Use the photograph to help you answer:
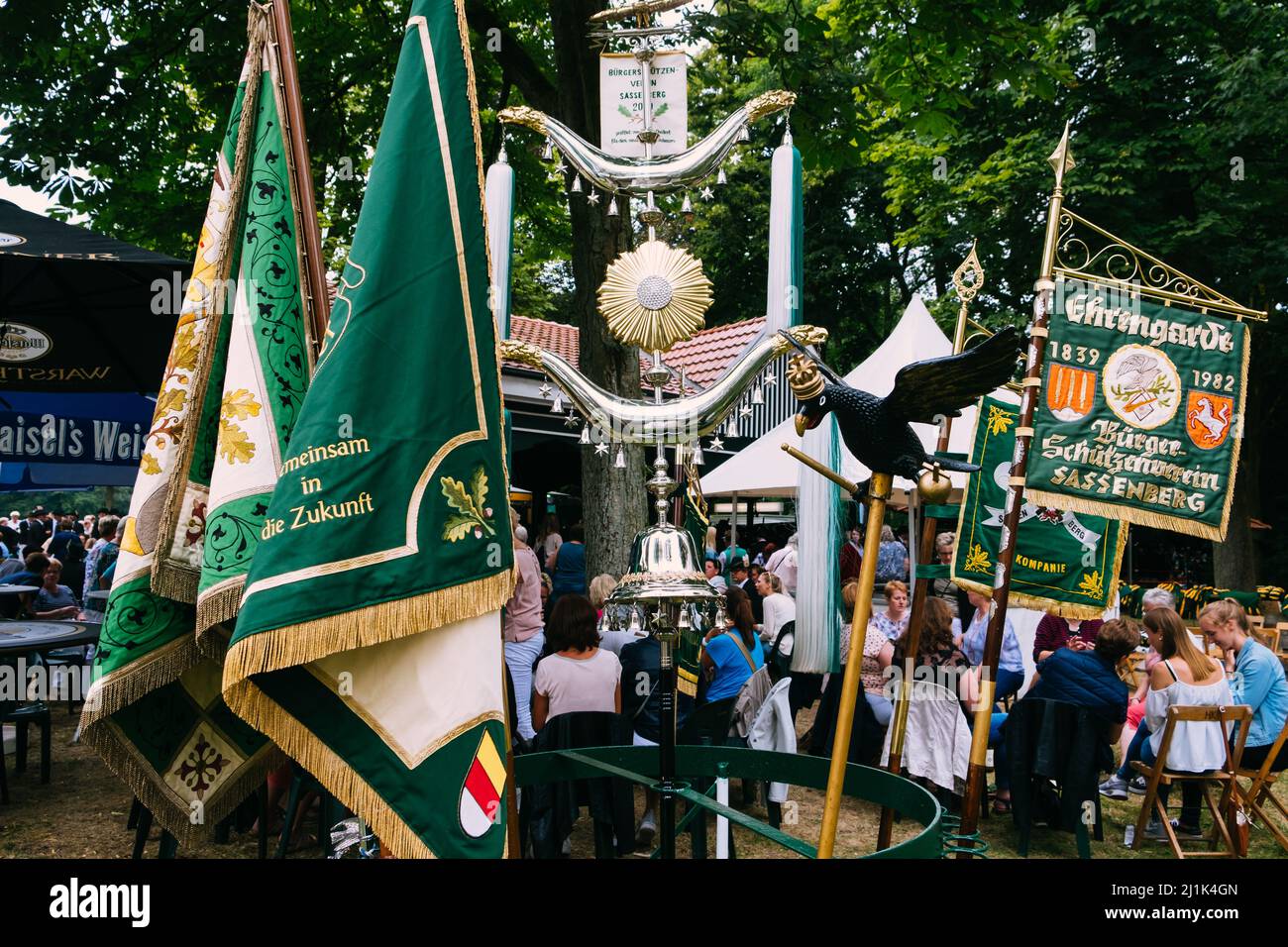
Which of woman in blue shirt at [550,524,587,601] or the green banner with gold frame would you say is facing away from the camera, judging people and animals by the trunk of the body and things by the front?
the woman in blue shirt

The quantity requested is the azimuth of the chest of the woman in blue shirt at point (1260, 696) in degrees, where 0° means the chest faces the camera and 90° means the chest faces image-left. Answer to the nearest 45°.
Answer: approximately 90°

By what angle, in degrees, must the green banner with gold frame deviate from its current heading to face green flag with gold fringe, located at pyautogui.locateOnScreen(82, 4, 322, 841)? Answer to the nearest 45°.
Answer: approximately 45° to its right

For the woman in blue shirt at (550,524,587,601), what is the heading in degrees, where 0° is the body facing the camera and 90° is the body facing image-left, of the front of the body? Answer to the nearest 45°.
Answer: approximately 180°

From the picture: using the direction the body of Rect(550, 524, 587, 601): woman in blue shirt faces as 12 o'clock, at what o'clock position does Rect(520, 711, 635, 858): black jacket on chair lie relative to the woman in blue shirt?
The black jacket on chair is roughly at 6 o'clock from the woman in blue shirt.

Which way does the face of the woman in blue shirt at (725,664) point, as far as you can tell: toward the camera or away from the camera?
away from the camera
